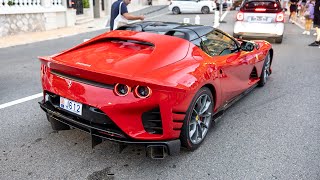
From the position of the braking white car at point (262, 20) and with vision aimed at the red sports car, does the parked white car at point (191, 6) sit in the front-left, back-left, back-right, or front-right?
back-right

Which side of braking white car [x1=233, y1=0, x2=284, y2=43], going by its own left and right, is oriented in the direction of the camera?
back

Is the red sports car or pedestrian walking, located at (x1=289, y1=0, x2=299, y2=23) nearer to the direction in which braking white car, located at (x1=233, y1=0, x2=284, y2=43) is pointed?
the pedestrian walking

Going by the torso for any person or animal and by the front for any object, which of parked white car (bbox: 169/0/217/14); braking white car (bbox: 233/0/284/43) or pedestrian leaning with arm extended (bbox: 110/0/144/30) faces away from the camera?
braking white car (bbox: 233/0/284/43)

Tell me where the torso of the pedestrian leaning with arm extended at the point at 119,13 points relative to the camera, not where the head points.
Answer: to the viewer's right

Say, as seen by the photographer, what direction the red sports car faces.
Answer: facing away from the viewer and to the right of the viewer
